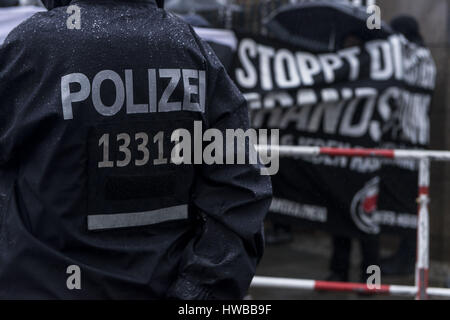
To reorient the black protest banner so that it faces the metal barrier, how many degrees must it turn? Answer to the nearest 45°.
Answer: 0° — it already faces it

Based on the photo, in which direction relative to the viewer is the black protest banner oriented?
toward the camera

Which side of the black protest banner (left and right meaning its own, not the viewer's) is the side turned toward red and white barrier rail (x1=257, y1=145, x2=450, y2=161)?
front
